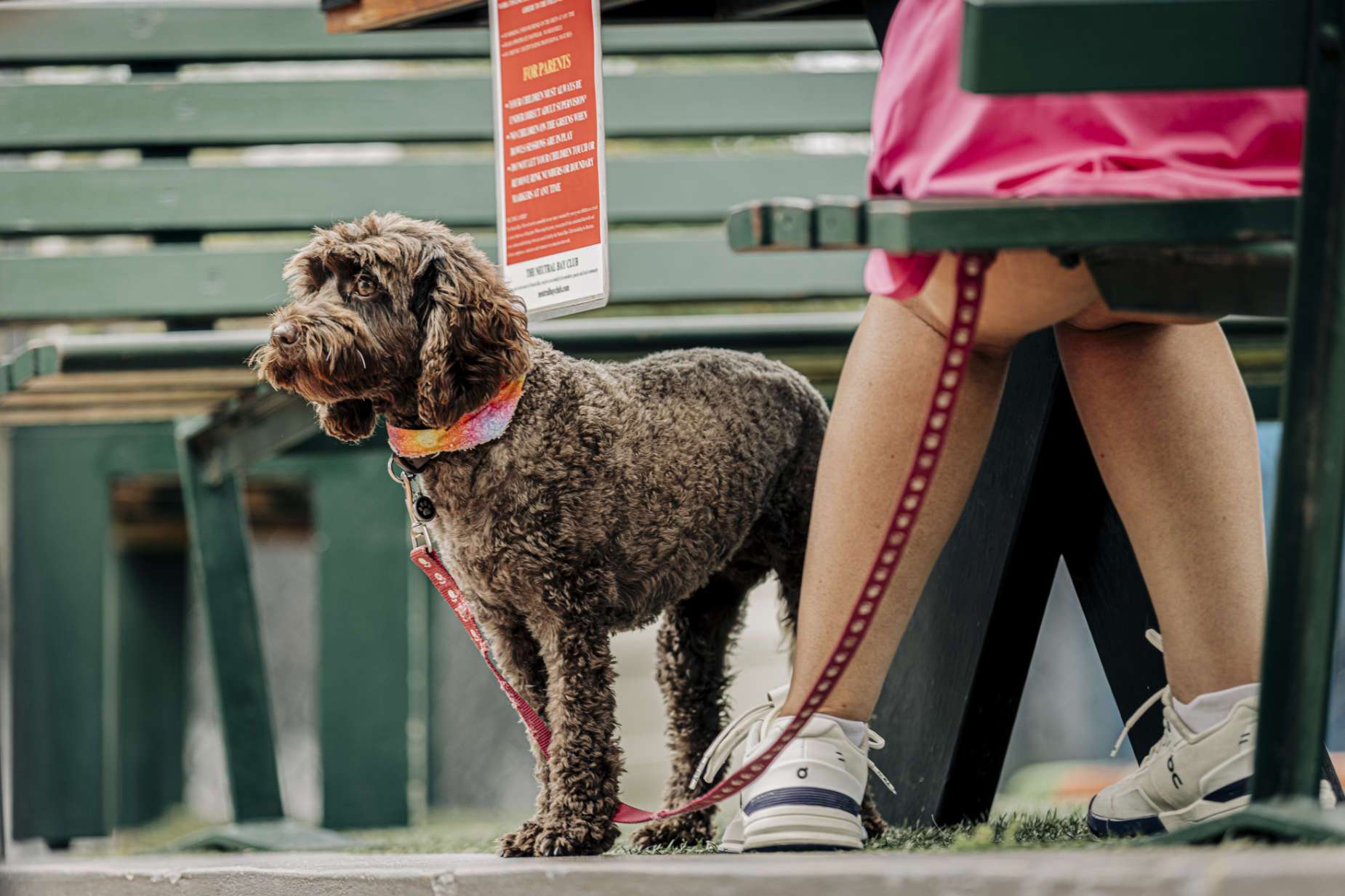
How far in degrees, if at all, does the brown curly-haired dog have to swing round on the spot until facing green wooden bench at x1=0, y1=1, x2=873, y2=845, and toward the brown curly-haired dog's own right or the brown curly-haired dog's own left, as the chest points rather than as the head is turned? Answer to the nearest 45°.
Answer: approximately 135° to the brown curly-haired dog's own right

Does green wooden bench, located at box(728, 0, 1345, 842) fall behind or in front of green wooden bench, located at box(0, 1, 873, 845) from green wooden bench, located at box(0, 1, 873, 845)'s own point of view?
in front

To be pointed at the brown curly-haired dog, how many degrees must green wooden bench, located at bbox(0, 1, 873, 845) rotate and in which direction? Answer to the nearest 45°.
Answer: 0° — it already faces it

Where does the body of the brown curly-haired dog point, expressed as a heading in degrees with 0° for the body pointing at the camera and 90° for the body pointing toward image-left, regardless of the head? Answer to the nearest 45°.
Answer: approximately 45°

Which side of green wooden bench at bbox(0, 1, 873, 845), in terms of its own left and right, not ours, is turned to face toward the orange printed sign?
front

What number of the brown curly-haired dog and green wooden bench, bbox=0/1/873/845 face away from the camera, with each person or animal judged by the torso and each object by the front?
0

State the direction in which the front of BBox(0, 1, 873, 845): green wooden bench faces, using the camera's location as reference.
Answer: facing the viewer
